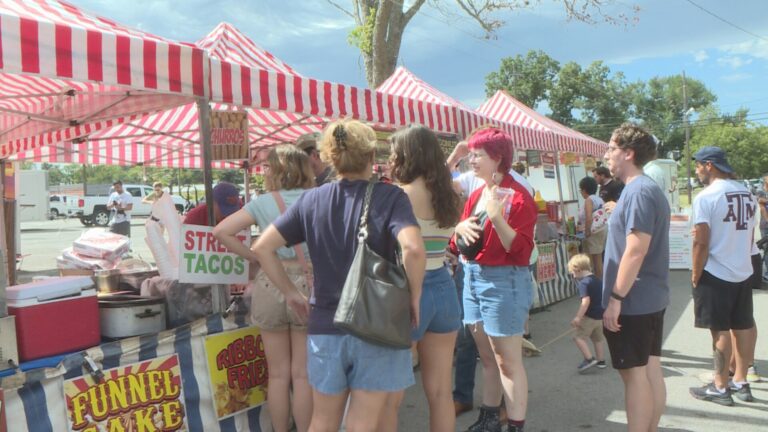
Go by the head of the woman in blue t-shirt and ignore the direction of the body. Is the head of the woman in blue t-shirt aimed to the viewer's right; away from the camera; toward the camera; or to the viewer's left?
away from the camera

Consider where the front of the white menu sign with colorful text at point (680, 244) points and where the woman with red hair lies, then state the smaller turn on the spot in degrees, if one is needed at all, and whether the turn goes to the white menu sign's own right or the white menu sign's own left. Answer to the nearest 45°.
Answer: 0° — it already faces them

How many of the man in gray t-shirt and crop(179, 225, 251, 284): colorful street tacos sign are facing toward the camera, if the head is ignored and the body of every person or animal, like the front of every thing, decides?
1

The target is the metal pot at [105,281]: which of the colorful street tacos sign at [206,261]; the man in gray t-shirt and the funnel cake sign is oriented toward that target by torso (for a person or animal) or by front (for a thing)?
the man in gray t-shirt

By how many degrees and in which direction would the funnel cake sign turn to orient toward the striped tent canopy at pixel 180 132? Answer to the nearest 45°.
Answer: approximately 180°

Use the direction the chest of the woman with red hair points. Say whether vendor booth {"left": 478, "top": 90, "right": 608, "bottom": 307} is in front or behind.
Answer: behind

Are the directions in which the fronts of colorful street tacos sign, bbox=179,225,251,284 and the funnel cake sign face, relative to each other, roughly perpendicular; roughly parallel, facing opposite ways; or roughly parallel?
roughly parallel

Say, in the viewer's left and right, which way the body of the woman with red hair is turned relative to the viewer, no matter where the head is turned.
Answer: facing the viewer and to the left of the viewer

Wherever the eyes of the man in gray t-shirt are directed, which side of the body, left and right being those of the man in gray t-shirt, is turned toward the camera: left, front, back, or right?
left

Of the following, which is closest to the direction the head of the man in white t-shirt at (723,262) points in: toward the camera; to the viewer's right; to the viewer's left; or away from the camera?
to the viewer's left

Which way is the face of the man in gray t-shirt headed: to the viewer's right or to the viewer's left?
to the viewer's left

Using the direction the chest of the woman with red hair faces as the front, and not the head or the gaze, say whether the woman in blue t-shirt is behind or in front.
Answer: in front

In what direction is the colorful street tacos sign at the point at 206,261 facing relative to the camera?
toward the camera

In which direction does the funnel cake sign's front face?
toward the camera

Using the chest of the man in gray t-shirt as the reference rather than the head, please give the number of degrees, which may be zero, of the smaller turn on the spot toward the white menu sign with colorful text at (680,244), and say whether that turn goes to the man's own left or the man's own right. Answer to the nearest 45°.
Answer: approximately 90° to the man's own right
